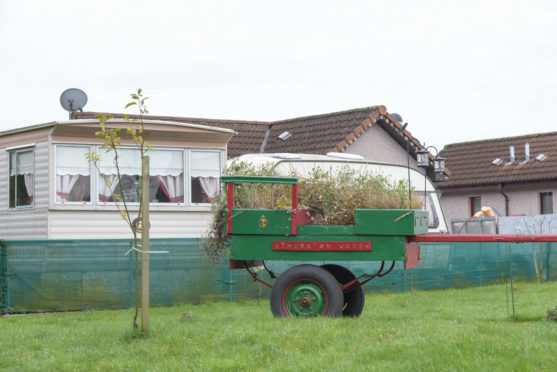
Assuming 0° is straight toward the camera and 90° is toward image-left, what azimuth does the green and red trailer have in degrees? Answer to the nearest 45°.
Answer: approximately 270°

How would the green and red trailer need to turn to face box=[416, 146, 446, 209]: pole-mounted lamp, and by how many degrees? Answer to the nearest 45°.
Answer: approximately 90° to its left

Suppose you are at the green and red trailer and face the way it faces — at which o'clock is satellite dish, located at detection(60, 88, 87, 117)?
The satellite dish is roughly at 8 o'clock from the green and red trailer.

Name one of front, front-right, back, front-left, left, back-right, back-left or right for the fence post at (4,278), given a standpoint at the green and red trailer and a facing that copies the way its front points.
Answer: back-left

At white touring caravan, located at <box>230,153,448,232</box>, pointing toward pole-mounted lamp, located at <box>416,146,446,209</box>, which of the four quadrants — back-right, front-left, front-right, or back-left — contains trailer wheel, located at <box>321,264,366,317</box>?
back-right

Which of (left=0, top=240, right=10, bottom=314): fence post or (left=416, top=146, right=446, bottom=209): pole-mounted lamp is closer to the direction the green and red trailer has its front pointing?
the pole-mounted lamp

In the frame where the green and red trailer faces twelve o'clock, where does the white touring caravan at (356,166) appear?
The white touring caravan is roughly at 9 o'clock from the green and red trailer.

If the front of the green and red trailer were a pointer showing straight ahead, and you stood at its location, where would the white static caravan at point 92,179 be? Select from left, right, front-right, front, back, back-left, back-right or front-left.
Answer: back-left
